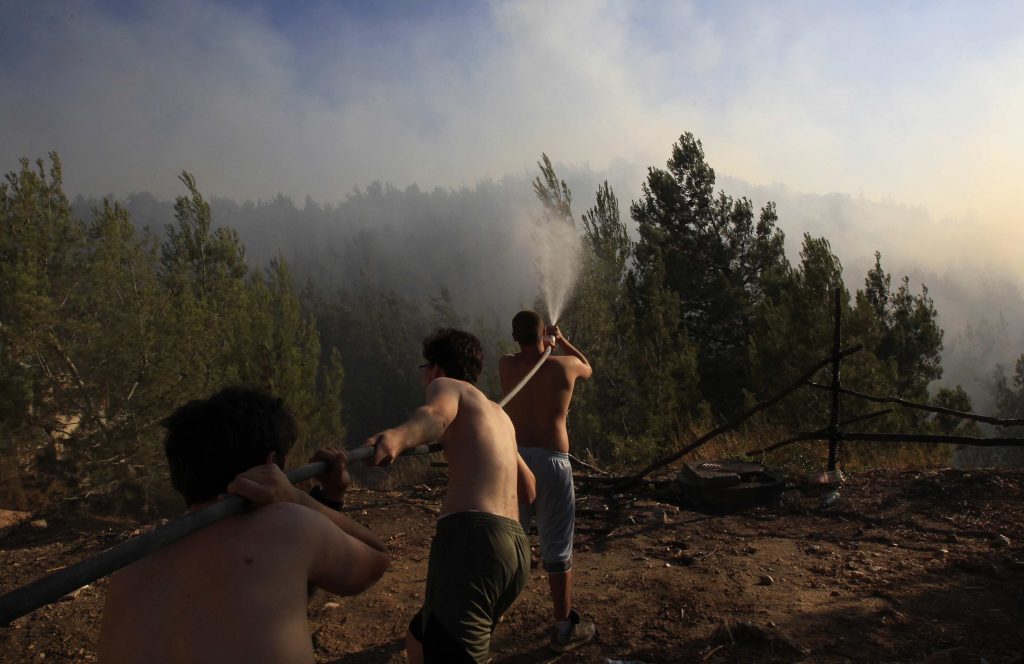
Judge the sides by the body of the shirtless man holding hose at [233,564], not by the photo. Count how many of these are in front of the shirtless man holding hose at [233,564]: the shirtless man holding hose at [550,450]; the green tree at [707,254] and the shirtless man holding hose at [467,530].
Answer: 3

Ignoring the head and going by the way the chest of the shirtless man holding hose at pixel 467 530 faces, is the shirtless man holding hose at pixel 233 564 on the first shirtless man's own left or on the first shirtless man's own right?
on the first shirtless man's own left

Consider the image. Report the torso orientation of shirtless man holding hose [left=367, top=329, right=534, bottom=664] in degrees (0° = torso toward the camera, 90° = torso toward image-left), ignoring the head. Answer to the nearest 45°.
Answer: approximately 135°

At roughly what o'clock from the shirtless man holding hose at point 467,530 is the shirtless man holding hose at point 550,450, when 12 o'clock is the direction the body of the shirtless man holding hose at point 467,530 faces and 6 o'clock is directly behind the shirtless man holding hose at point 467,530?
the shirtless man holding hose at point 550,450 is roughly at 2 o'clock from the shirtless man holding hose at point 467,530.

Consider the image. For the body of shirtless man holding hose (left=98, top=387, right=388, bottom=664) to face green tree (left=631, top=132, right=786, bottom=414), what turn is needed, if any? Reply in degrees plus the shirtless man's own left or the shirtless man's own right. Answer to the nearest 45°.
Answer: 0° — they already face it

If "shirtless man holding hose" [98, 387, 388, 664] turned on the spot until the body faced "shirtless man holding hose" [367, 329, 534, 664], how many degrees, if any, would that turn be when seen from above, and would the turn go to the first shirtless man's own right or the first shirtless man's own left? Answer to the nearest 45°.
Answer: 0° — they already face them

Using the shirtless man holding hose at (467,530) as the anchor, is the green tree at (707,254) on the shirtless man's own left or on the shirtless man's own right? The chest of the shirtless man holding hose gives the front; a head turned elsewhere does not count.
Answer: on the shirtless man's own right

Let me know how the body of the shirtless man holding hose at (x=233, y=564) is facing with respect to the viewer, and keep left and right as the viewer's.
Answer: facing away from the viewer and to the right of the viewer

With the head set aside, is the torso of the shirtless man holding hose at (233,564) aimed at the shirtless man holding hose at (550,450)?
yes
